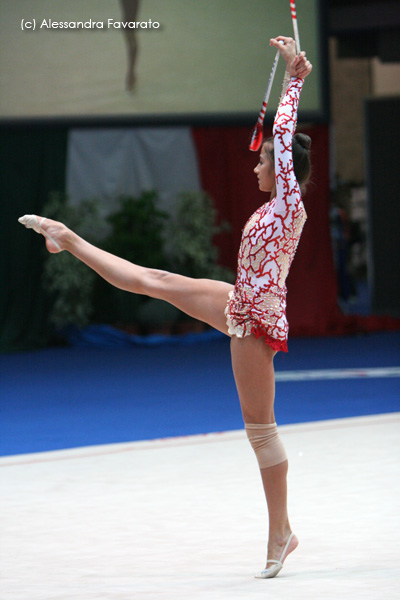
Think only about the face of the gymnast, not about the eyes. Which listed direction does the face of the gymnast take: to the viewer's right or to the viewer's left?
to the viewer's left

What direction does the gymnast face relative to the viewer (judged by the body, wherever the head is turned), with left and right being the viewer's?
facing to the left of the viewer
